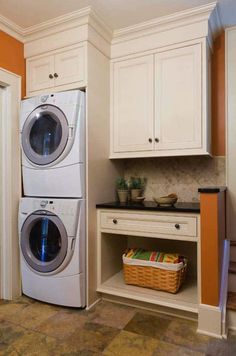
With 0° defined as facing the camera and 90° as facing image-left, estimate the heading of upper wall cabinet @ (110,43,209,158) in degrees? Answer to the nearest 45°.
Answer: approximately 45°

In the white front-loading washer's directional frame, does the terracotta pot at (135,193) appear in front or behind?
behind

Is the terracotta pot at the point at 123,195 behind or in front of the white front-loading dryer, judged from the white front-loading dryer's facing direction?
behind

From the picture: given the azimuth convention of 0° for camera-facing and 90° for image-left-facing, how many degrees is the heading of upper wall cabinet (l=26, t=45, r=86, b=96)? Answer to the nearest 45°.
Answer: approximately 45°

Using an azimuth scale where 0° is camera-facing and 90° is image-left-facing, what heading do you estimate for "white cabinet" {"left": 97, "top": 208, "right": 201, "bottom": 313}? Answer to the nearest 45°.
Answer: approximately 45°
